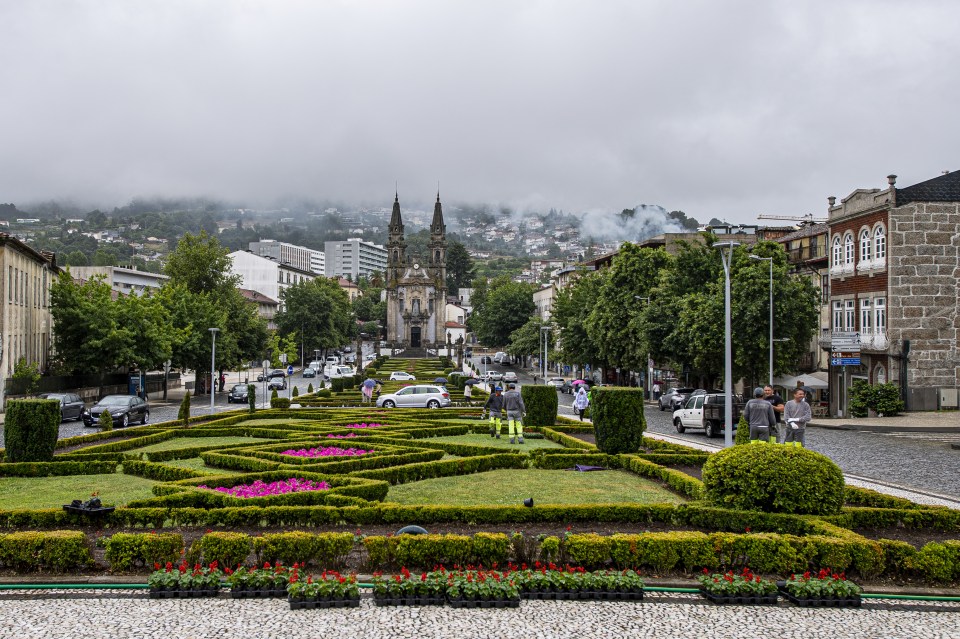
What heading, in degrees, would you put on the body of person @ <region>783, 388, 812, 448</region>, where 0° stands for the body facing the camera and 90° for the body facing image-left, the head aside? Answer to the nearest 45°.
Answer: approximately 0°

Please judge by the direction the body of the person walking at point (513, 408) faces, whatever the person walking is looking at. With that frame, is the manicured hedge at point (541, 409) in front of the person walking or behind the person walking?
in front

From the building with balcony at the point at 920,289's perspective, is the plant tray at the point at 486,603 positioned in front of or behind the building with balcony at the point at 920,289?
in front

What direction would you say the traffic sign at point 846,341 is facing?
toward the camera

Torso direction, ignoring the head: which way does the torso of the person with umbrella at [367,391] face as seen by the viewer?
away from the camera

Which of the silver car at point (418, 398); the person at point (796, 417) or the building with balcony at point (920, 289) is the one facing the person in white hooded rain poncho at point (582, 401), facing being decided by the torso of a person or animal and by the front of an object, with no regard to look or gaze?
the building with balcony

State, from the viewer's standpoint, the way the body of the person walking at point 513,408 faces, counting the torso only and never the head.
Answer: away from the camera

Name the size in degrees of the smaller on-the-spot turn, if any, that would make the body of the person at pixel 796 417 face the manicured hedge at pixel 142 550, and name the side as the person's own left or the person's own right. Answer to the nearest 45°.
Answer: approximately 45° to the person's own right

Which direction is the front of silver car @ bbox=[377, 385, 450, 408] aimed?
to the viewer's left
